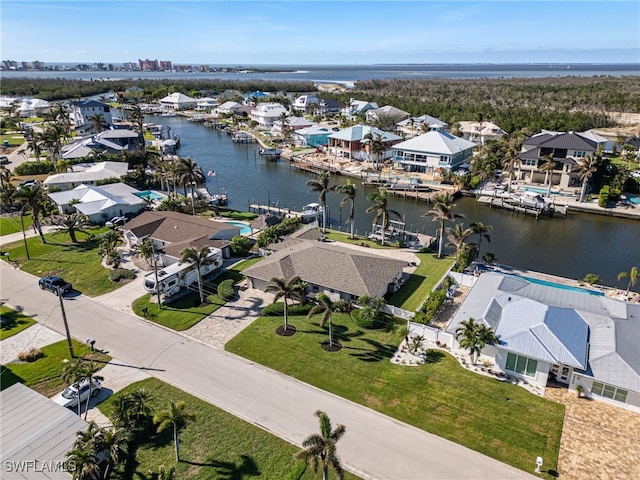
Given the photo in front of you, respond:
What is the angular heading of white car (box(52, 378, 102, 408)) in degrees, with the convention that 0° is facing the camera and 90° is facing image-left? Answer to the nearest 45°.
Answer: approximately 45°

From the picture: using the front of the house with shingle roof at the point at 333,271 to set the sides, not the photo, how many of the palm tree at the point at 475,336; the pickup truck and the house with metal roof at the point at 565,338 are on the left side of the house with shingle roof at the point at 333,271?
2

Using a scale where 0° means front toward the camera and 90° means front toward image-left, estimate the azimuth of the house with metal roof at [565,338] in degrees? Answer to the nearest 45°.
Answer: approximately 45°

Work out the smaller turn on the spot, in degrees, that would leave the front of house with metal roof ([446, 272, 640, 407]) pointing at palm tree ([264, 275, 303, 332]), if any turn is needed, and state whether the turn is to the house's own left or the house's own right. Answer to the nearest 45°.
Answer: approximately 45° to the house's own right

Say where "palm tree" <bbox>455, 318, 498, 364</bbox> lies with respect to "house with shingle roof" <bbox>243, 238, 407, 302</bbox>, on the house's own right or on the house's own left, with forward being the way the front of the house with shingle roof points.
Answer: on the house's own left

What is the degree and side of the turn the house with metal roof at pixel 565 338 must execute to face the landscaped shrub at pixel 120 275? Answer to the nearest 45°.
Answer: approximately 45° to its right

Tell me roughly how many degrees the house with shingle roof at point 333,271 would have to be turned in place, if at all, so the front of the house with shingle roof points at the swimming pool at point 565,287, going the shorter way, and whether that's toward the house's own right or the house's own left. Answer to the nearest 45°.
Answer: approximately 135° to the house's own left

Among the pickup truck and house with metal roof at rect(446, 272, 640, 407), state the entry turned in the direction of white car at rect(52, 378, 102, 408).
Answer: the house with metal roof

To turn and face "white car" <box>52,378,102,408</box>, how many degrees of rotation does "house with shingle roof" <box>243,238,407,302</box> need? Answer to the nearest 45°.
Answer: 0° — it already faces it
